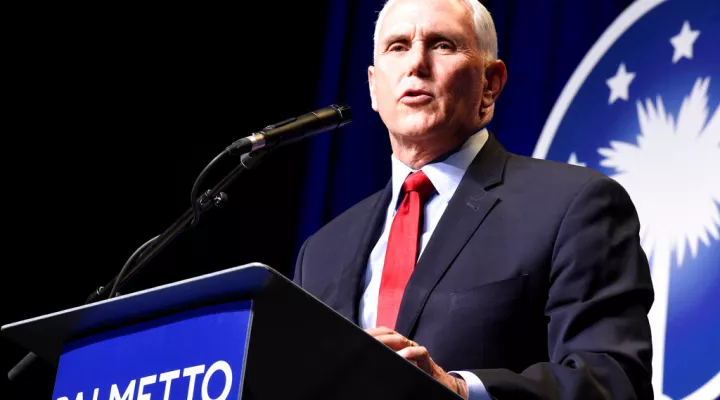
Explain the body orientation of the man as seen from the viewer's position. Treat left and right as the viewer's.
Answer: facing the viewer and to the left of the viewer

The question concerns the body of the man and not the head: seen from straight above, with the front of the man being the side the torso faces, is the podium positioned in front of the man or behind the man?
in front

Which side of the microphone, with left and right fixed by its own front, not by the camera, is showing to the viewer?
right

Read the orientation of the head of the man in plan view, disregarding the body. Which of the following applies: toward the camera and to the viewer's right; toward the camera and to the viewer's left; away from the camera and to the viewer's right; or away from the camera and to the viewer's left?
toward the camera and to the viewer's left

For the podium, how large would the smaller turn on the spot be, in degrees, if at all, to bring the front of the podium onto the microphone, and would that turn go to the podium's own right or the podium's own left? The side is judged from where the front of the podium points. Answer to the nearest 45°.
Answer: approximately 135° to the podium's own right

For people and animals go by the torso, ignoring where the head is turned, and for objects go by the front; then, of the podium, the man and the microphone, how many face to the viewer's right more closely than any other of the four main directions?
1

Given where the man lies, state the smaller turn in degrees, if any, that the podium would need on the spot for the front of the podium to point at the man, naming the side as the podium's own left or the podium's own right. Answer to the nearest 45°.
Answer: approximately 180°

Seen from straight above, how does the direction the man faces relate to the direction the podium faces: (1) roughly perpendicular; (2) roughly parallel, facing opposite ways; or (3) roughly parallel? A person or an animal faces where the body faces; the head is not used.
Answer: roughly parallel

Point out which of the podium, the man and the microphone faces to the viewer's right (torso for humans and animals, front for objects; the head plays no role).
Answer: the microphone
